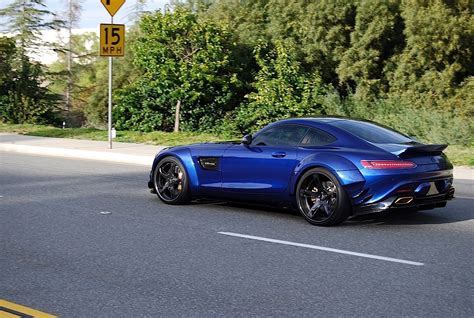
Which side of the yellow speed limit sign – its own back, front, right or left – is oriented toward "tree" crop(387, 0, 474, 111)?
left

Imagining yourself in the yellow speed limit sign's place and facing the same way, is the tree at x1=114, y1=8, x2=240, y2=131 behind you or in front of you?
behind

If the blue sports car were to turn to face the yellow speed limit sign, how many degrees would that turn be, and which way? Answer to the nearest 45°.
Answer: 0° — it already faces it

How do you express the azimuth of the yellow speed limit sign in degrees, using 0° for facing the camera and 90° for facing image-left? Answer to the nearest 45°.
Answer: approximately 0°

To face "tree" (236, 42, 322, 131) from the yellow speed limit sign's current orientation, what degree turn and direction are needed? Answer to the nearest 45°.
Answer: approximately 135° to its left

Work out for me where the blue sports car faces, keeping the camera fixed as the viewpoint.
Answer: facing away from the viewer and to the left of the viewer

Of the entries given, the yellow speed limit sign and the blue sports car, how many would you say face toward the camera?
1

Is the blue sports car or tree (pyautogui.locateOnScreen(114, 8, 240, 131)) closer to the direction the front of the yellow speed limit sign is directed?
the blue sports car

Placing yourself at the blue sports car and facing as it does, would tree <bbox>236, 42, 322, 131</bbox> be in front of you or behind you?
in front
